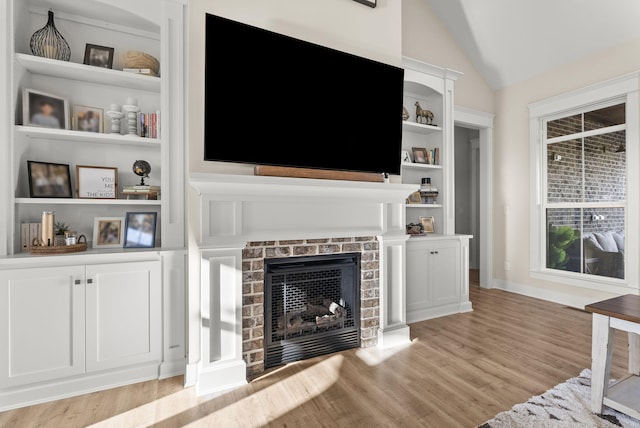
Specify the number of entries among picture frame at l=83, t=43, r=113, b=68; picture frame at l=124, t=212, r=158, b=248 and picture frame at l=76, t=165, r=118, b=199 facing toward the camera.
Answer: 3

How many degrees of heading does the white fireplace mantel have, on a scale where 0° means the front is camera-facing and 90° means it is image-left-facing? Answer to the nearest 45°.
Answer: approximately 315°

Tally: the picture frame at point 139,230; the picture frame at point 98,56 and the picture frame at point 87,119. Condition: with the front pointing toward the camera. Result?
3

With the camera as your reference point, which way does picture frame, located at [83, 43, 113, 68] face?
facing the viewer

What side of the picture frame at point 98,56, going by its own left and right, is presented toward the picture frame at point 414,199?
left

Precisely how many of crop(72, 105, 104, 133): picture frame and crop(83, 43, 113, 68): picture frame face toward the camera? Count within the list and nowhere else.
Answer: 2

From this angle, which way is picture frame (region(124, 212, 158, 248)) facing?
toward the camera
